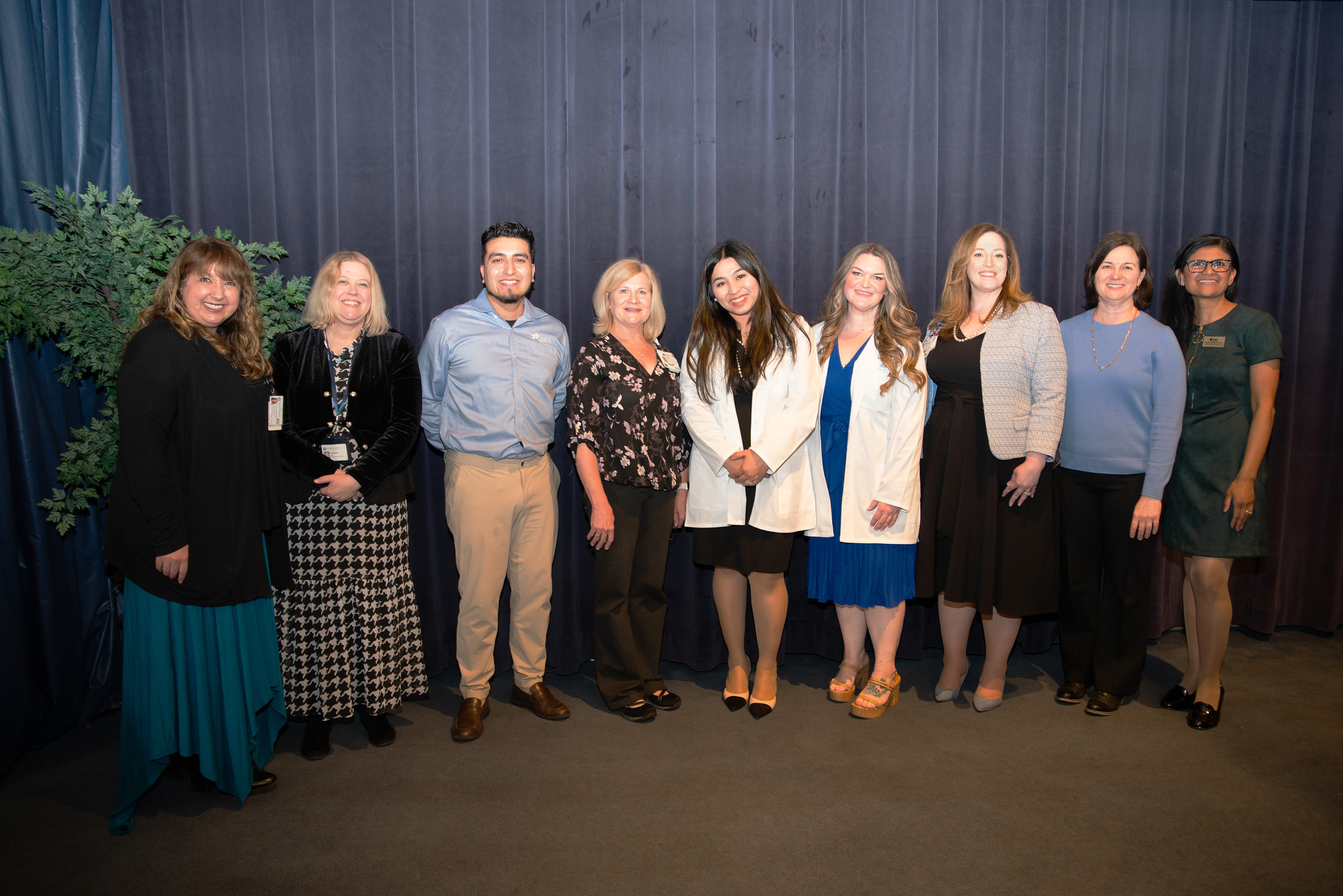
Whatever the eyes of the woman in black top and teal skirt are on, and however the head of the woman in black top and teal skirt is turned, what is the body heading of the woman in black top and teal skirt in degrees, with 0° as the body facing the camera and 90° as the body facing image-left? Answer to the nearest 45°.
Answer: approximately 315°

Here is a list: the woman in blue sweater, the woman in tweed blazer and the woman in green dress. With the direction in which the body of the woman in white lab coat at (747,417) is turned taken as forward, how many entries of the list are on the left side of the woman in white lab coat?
3

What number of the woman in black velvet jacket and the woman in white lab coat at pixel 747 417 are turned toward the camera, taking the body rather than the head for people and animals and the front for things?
2

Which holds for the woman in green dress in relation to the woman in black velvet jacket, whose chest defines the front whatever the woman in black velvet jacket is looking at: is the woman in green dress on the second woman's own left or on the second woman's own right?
on the second woman's own left

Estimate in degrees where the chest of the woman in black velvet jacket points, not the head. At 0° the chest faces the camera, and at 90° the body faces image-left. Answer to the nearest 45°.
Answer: approximately 0°

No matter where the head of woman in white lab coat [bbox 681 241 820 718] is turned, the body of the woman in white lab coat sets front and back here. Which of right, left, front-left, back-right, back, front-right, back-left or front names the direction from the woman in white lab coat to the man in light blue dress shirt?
right

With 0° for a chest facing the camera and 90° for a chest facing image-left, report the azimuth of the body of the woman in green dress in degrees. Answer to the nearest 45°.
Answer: approximately 45°
